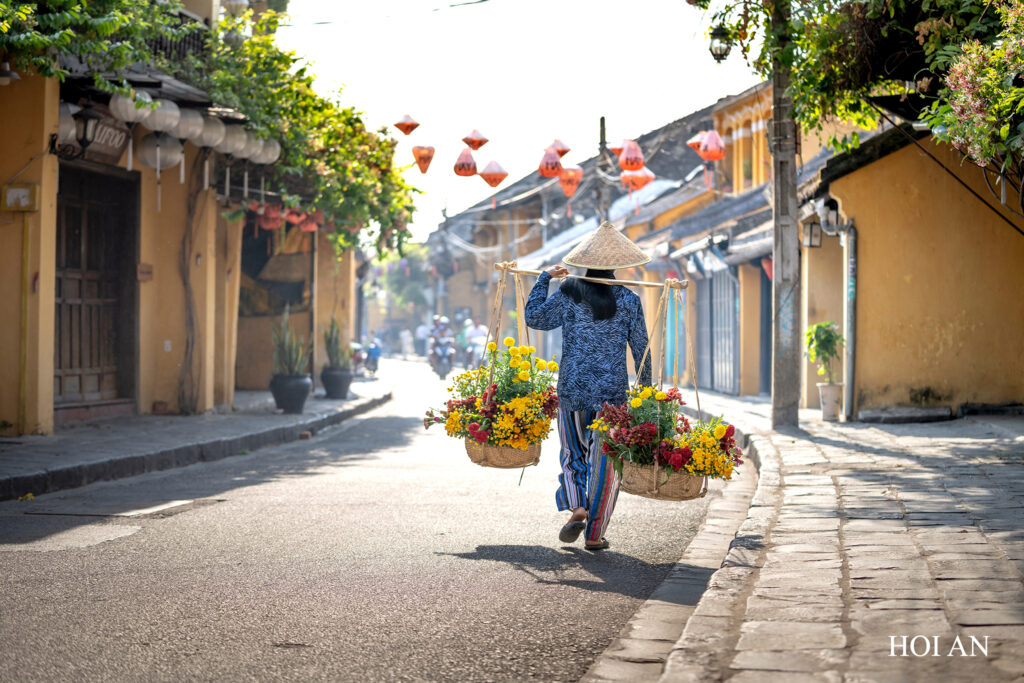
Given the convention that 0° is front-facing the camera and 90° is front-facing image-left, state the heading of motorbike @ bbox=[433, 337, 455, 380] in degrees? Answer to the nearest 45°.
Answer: approximately 0°

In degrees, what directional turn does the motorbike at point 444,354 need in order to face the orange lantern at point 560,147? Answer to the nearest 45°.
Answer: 0° — it already faces it

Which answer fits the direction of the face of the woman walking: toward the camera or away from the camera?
away from the camera

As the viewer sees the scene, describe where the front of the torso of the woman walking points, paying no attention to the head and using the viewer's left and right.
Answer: facing away from the viewer

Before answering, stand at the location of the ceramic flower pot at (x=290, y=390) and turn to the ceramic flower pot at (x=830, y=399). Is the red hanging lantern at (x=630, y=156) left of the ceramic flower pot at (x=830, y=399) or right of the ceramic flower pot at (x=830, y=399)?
left

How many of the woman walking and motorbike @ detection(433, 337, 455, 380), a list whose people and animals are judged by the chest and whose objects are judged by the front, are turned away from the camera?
1

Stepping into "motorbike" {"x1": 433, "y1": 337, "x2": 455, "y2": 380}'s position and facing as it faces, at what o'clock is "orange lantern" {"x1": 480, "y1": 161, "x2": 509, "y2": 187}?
The orange lantern is roughly at 12 o'clock from the motorbike.

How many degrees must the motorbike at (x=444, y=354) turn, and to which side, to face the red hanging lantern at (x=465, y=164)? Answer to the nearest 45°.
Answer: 0° — it already faces it

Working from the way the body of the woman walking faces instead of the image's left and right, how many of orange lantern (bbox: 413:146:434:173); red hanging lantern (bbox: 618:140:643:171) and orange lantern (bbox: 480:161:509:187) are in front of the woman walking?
3

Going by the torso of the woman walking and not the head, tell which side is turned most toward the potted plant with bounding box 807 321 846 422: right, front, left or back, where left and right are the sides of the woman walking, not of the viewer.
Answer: front

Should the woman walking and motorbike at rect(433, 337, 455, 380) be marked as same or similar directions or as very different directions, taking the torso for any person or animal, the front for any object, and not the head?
very different directions
